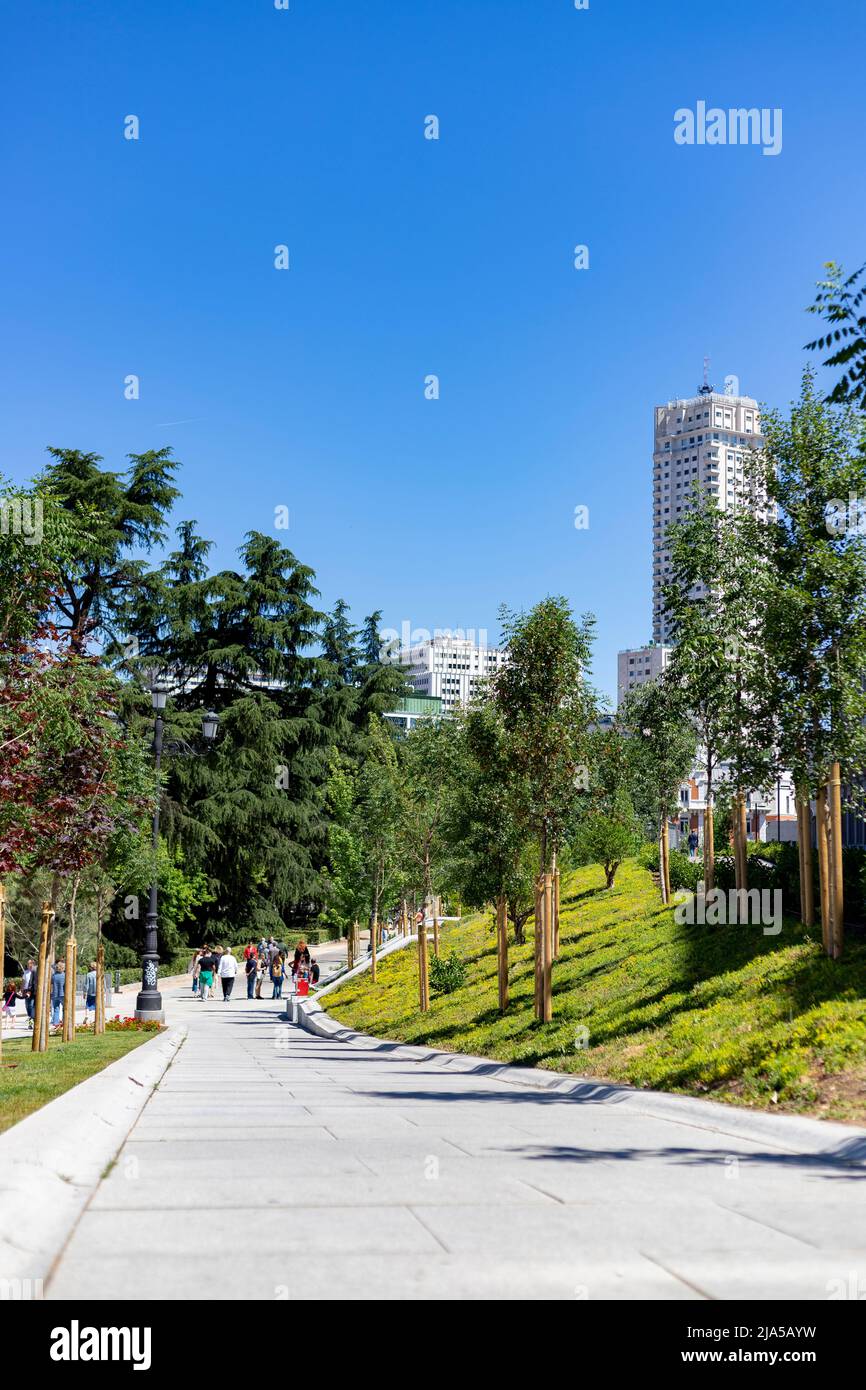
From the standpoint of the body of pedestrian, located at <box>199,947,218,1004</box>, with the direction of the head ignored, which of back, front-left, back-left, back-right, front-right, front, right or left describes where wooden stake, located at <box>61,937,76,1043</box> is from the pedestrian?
back

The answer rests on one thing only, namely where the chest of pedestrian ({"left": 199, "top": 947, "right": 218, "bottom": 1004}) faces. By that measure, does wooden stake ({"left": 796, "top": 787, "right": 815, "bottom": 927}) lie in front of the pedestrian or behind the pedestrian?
behind

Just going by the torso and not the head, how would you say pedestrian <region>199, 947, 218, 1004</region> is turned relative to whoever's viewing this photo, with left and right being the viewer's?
facing away from the viewer

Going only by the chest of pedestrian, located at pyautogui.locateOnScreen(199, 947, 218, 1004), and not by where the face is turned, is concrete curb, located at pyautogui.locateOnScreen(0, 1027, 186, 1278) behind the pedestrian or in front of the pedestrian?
behind

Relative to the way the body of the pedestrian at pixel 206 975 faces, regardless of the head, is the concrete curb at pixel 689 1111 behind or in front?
behind

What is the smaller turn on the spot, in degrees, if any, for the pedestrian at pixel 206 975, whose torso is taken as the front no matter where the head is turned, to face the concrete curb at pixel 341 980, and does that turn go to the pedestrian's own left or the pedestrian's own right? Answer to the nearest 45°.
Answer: approximately 135° to the pedestrian's own right

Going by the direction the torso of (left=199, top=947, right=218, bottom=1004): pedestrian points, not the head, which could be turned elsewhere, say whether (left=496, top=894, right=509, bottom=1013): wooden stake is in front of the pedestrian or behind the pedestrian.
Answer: behind

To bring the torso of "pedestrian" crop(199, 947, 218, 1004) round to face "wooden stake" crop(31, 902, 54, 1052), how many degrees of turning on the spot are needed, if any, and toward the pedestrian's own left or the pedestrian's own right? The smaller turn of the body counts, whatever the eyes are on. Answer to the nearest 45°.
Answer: approximately 180°
